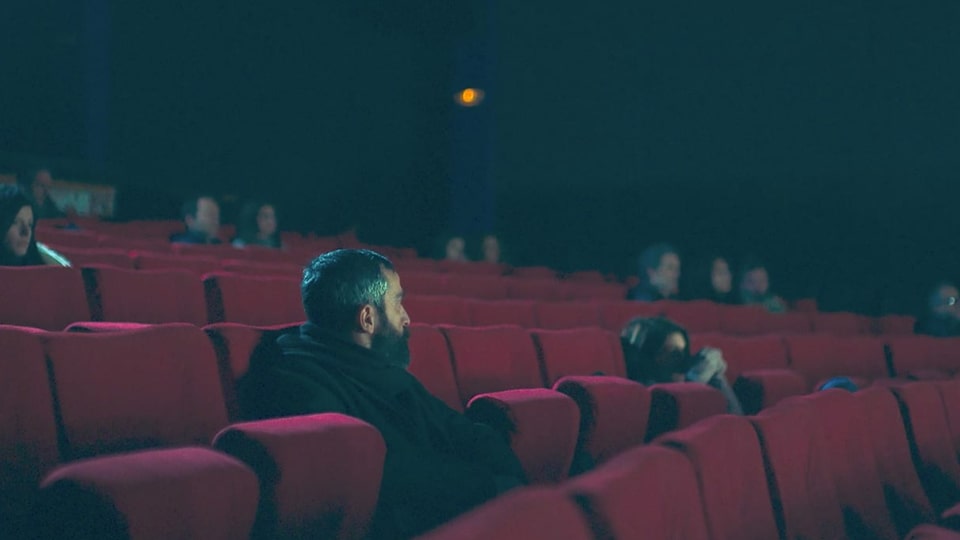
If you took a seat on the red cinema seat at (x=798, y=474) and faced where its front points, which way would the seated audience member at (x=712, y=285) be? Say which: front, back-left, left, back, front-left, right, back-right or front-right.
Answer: back-left

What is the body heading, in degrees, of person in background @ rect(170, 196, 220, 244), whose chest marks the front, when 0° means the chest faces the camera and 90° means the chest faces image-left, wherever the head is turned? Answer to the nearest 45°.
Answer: approximately 315°

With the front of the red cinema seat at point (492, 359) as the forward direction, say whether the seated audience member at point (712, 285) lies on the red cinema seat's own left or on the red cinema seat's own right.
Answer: on the red cinema seat's own left

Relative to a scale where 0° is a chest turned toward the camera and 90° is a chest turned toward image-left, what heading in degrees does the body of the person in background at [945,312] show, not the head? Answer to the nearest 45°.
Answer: approximately 315°

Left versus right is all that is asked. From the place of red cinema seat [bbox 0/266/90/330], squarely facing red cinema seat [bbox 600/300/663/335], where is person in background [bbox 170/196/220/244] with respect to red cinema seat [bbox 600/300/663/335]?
left

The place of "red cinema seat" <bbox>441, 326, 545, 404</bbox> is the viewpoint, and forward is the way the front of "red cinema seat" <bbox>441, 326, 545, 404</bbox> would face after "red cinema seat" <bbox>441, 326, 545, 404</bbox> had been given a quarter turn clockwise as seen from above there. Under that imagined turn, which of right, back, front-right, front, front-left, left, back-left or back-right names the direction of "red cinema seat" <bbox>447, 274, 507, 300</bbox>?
back-right

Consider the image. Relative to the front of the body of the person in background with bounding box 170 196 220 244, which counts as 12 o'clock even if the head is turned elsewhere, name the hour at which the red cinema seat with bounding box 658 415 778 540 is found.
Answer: The red cinema seat is roughly at 1 o'clock from the person in background.
